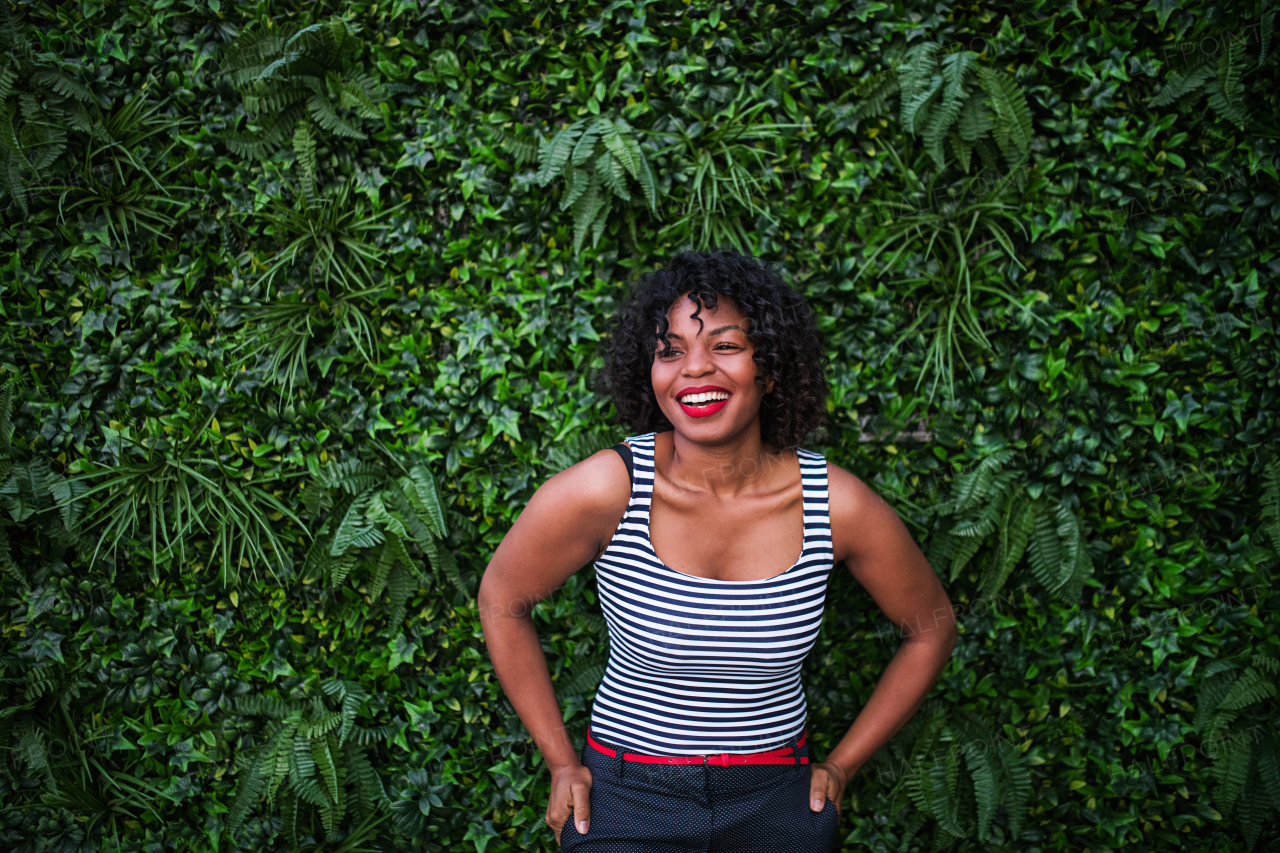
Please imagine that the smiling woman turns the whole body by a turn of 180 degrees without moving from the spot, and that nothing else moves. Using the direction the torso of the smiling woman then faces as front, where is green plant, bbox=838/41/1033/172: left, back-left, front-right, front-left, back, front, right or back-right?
front-right

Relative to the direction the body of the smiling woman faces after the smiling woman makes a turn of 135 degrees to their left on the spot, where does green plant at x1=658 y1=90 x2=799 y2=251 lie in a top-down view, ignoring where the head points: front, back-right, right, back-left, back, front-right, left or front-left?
front-left

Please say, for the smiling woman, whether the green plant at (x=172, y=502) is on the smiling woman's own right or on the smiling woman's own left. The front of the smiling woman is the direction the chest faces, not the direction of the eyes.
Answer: on the smiling woman's own right

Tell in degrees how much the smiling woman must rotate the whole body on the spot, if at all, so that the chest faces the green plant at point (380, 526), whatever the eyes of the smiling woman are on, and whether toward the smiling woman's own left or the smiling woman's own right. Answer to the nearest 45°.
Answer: approximately 135° to the smiling woman's own right

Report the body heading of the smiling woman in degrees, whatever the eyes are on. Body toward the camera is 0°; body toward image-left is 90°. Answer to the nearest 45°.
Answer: approximately 0°

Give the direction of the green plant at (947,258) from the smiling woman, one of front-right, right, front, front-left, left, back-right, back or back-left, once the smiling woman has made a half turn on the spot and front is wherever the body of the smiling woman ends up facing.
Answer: front-right
